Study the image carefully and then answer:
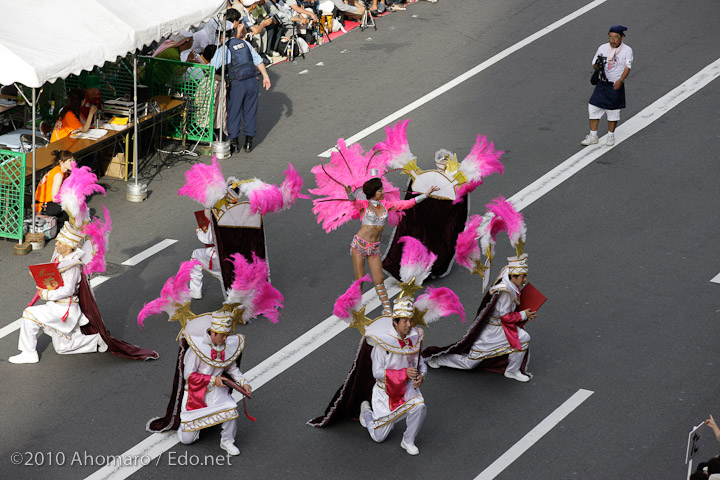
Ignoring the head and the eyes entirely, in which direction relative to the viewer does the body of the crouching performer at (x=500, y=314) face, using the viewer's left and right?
facing to the right of the viewer

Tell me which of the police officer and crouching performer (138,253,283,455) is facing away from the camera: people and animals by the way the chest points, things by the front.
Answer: the police officer

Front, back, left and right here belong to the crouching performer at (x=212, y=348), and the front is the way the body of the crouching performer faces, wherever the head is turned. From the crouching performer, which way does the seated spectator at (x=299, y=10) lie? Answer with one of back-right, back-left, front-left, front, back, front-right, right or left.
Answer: back-left

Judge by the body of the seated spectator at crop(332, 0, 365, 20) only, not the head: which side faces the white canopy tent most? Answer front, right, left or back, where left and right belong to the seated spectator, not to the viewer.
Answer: right

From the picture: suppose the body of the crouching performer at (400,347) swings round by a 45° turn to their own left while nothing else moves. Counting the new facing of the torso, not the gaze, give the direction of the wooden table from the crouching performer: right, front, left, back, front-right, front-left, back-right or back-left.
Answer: back-left

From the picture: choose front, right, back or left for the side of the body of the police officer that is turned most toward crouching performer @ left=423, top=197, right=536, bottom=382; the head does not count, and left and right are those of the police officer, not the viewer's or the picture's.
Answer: back

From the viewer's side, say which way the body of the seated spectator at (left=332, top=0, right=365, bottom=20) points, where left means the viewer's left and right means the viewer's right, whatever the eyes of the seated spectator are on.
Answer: facing the viewer and to the right of the viewer

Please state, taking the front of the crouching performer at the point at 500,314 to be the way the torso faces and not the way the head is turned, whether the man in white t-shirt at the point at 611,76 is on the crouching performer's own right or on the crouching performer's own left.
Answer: on the crouching performer's own left

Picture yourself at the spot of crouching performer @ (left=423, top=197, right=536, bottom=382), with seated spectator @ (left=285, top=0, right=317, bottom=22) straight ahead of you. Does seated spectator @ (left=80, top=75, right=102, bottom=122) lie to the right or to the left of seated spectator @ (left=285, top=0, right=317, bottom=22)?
left

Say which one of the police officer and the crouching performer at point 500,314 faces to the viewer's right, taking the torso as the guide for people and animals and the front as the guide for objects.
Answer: the crouching performer

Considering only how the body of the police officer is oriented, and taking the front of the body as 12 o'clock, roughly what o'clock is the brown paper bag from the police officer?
The brown paper bag is roughly at 8 o'clock from the police officer.
